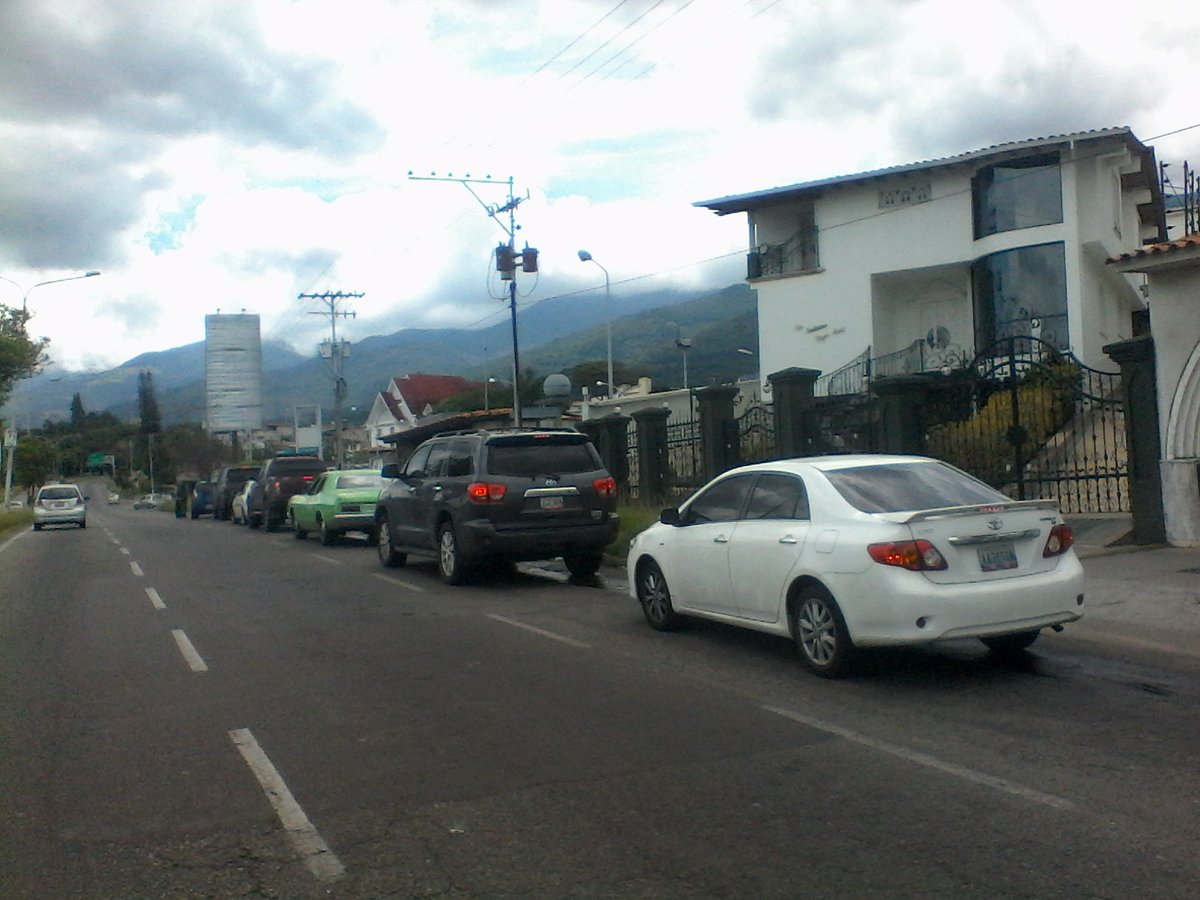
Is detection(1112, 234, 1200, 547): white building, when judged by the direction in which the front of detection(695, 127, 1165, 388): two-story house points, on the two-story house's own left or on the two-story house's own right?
on the two-story house's own left

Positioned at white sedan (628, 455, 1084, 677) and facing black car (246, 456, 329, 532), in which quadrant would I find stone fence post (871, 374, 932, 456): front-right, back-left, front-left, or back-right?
front-right

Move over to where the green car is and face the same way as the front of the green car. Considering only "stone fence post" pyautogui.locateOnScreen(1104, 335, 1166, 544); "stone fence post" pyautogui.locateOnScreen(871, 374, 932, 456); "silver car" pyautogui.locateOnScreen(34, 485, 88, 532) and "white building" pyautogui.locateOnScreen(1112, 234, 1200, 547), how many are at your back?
3

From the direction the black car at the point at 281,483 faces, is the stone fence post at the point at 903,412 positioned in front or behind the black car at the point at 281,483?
behind

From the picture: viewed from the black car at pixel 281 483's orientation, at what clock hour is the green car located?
The green car is roughly at 7 o'clock from the black car.

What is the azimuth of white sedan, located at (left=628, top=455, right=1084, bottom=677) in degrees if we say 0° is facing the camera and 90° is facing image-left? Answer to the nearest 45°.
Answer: approximately 135°

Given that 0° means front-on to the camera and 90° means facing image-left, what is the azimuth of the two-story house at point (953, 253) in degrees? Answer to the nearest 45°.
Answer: approximately 45°

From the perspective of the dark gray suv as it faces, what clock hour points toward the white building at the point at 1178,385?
The white building is roughly at 5 o'clock from the dark gray suv.

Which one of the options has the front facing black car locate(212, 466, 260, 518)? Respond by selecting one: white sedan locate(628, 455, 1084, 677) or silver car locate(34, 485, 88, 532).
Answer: the white sedan

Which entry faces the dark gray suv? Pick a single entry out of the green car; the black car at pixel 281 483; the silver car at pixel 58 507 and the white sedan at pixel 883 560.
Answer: the white sedan

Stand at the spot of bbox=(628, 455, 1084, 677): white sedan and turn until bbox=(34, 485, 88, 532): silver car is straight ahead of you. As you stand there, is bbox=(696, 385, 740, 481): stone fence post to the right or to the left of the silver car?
right

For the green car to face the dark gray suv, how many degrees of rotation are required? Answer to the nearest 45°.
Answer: approximately 135° to its left

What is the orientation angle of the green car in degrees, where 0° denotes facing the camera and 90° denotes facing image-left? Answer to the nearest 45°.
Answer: approximately 135°
